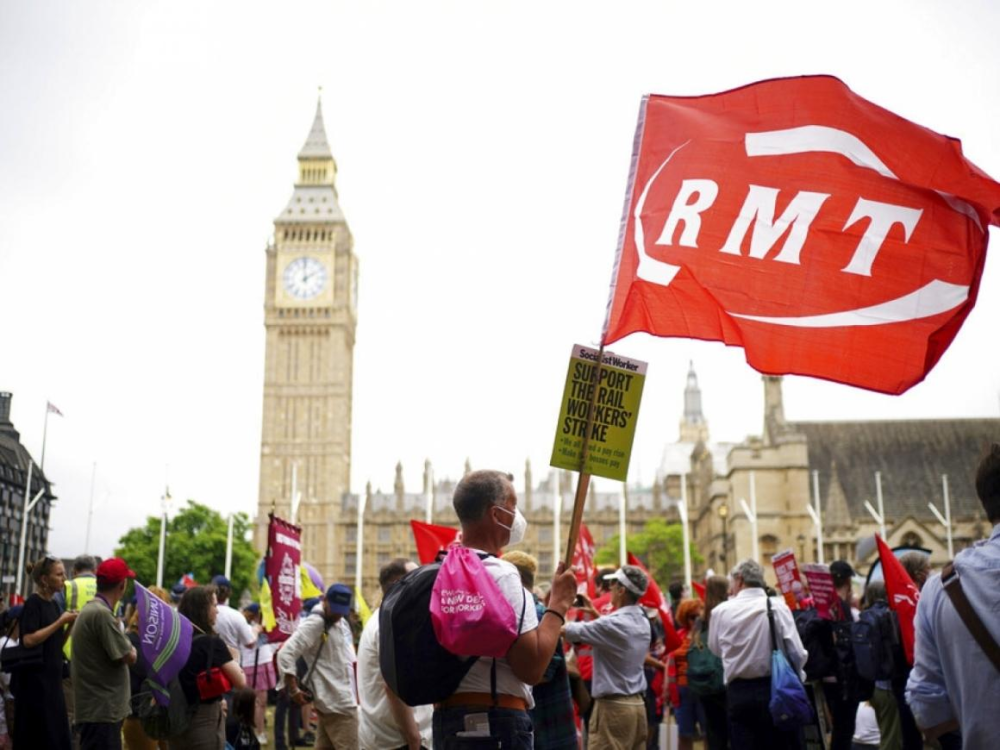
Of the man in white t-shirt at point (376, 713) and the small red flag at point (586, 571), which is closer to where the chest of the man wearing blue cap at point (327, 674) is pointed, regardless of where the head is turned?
the man in white t-shirt

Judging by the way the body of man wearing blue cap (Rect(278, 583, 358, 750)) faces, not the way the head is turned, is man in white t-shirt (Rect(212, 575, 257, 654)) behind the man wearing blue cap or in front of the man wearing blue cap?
behind

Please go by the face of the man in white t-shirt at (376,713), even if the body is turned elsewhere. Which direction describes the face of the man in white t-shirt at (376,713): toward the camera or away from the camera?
away from the camera
